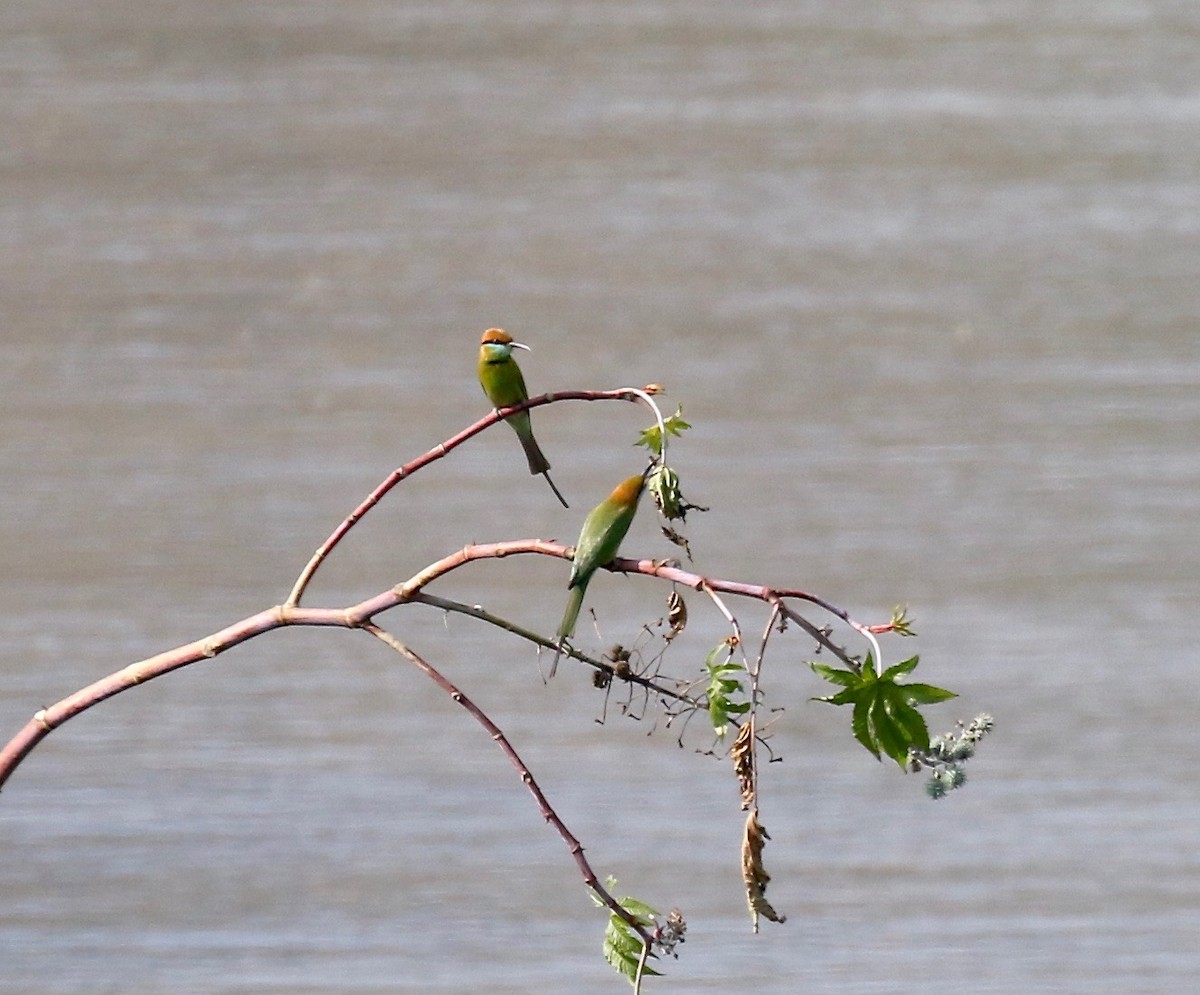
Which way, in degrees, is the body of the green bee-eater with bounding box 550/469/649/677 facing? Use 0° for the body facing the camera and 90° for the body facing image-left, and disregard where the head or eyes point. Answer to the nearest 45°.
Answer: approximately 225°
